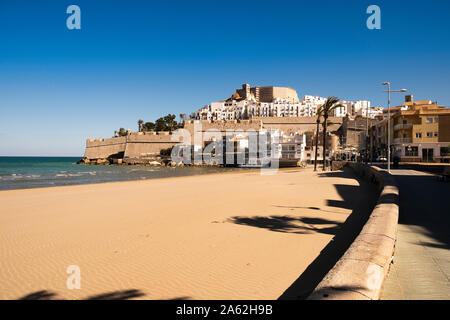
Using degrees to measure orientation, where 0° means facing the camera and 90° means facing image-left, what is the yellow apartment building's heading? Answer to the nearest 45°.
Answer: approximately 0°
